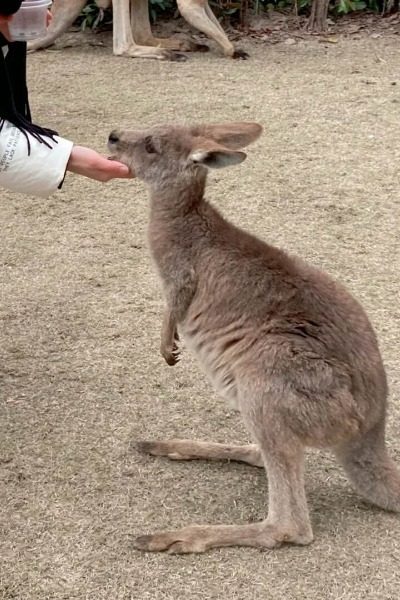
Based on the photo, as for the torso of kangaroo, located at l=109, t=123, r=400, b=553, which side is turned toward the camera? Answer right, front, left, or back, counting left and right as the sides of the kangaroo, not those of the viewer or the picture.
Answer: left
